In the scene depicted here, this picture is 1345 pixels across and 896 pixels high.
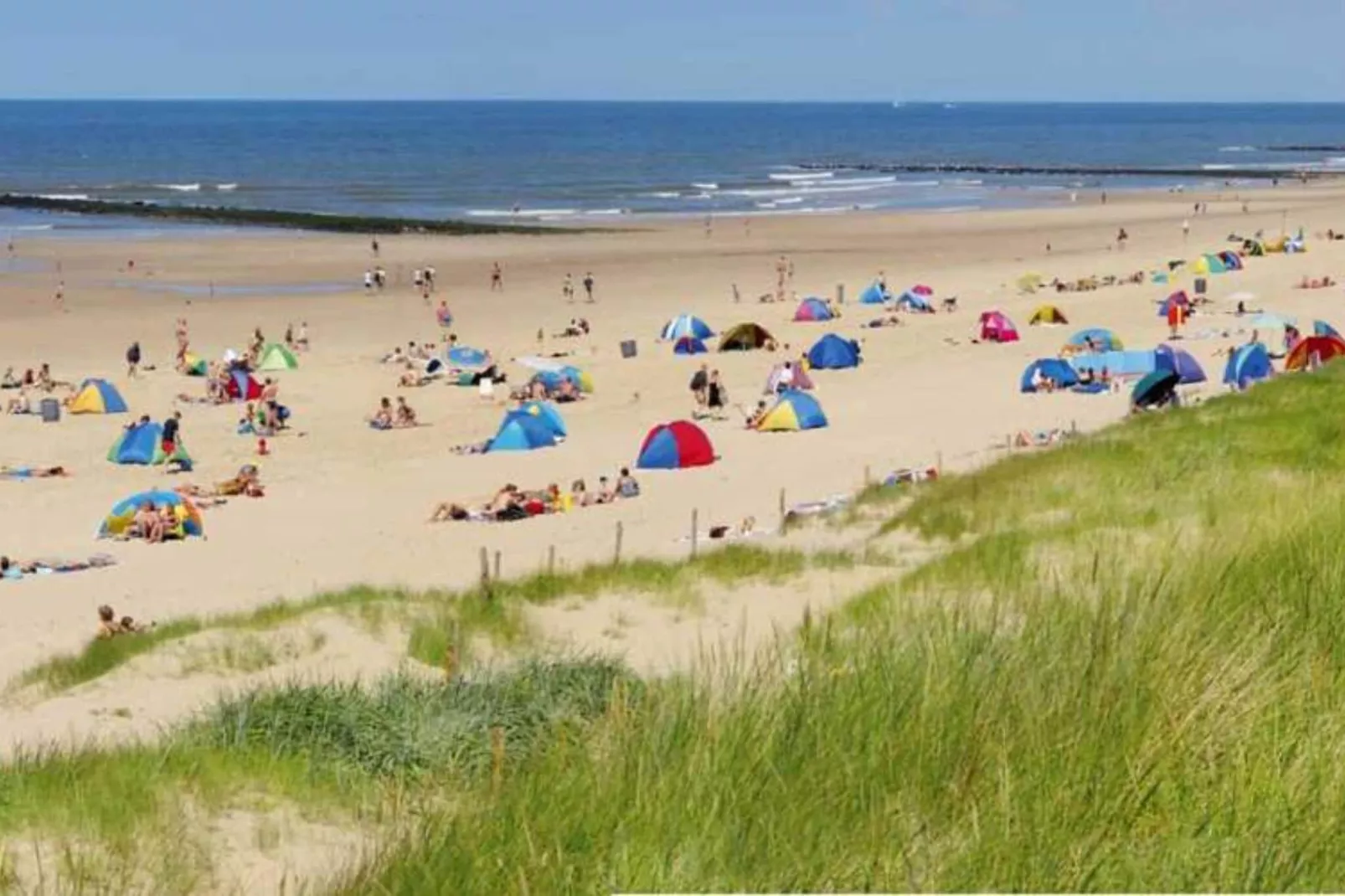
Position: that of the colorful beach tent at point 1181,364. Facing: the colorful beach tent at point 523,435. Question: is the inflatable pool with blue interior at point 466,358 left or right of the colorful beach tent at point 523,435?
right

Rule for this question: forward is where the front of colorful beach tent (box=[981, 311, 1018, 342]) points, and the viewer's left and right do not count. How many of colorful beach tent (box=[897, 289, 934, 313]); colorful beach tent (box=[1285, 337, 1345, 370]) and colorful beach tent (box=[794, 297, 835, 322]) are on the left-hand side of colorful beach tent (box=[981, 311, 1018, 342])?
1

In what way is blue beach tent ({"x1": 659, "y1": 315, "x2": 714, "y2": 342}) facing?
toward the camera

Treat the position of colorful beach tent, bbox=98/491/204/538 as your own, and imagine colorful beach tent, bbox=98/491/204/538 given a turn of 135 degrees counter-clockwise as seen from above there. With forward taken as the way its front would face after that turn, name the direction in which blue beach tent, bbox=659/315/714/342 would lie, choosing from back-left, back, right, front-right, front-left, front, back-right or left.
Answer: front

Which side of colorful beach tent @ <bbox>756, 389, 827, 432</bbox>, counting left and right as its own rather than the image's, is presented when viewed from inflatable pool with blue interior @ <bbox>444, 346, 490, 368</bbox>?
right

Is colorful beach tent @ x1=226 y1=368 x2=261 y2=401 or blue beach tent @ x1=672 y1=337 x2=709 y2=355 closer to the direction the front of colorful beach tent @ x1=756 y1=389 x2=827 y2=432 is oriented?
the colorful beach tent

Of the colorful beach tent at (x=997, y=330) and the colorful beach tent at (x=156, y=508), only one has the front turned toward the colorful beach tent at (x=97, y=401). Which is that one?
the colorful beach tent at (x=997, y=330)

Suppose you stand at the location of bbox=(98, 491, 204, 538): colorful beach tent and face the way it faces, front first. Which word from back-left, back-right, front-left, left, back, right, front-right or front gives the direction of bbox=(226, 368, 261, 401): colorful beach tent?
back

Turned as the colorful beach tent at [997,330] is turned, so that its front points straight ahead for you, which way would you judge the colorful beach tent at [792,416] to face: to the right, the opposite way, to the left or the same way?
the same way

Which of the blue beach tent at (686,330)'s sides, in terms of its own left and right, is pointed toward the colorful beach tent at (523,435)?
front

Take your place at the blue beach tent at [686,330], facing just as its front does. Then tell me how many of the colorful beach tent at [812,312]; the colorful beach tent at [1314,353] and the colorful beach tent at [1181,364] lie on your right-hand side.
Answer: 0

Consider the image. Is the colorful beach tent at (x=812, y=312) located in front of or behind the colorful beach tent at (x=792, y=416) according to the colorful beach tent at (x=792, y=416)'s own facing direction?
behind

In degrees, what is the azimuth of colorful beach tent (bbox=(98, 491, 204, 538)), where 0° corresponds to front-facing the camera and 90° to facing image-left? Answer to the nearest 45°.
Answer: approximately 0°

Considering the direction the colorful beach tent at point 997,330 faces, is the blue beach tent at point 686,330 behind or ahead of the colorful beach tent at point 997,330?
ahead
